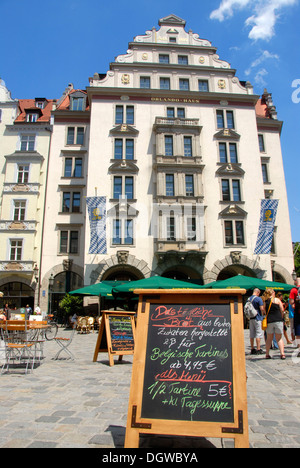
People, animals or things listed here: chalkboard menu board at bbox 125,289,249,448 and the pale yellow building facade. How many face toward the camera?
2

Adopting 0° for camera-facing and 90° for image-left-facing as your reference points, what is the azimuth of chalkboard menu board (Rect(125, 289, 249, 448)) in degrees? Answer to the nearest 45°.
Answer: approximately 0°

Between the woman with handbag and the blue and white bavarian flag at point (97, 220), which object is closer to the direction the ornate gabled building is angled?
the woman with handbag

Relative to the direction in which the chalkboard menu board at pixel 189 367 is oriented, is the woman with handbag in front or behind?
behind

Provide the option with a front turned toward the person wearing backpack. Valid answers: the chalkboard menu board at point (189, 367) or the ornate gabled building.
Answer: the ornate gabled building

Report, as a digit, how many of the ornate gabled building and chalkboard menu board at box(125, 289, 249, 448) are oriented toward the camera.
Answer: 2

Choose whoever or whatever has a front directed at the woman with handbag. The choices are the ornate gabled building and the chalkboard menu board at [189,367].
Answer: the ornate gabled building

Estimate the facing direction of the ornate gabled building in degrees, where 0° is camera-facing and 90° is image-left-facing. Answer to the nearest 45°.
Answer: approximately 0°
